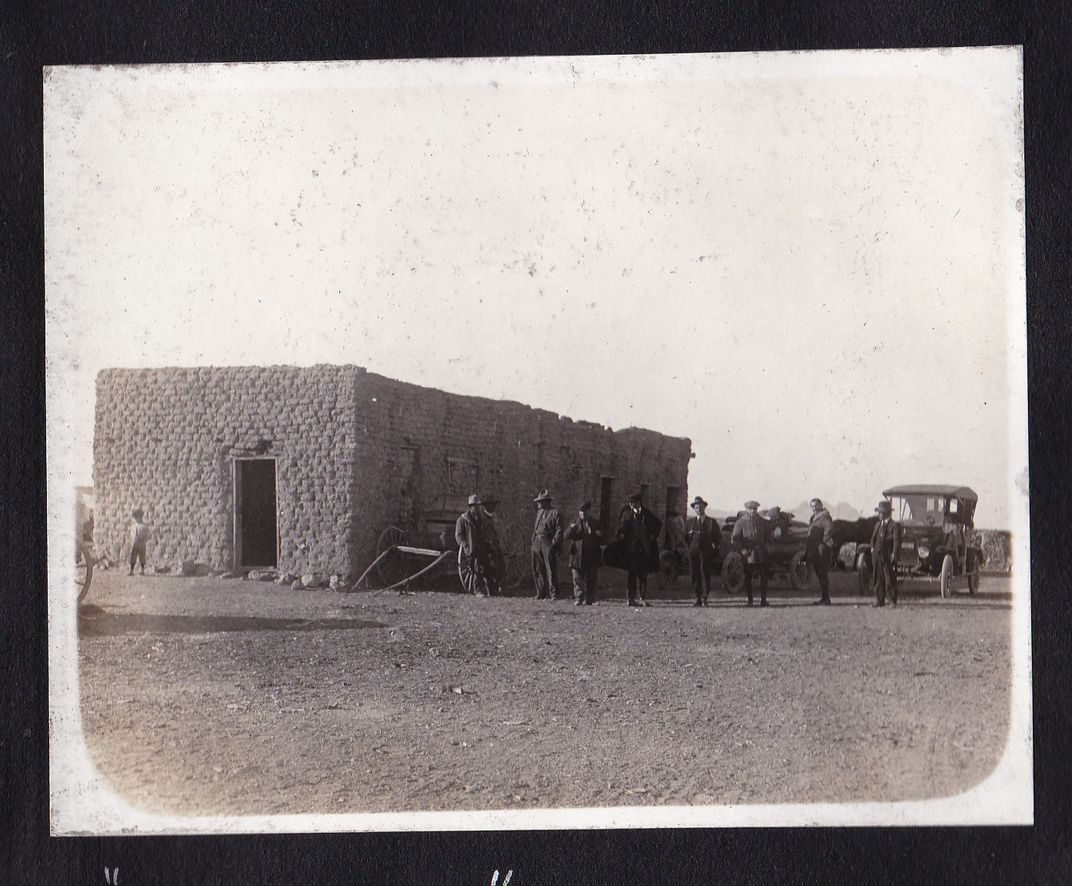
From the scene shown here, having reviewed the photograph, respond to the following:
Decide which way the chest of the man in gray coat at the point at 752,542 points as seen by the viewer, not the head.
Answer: toward the camera
